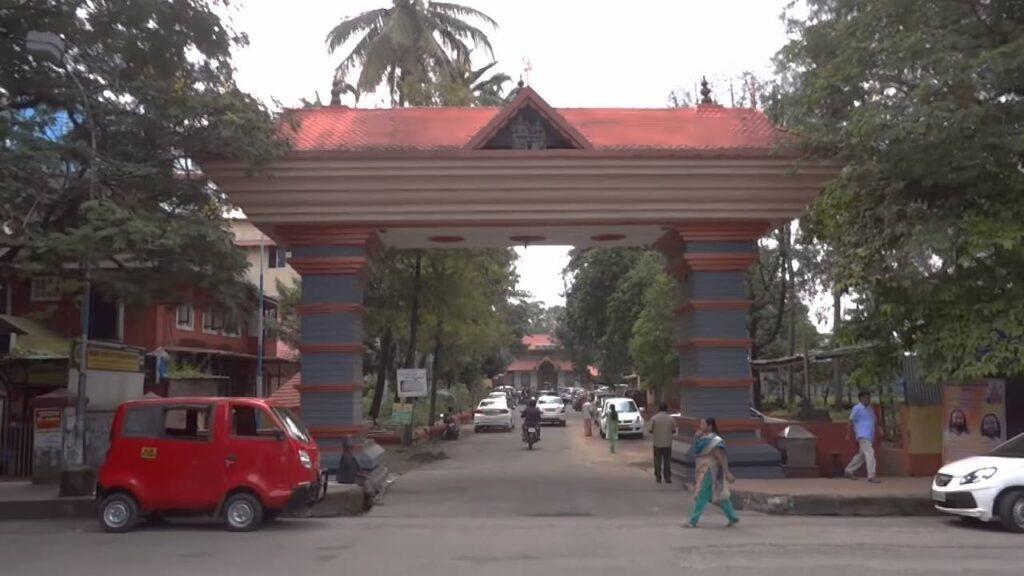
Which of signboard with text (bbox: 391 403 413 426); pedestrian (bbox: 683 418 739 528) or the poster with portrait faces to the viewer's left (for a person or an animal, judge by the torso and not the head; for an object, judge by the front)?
the pedestrian

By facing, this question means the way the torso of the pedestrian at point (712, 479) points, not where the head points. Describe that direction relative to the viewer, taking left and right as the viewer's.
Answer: facing to the left of the viewer

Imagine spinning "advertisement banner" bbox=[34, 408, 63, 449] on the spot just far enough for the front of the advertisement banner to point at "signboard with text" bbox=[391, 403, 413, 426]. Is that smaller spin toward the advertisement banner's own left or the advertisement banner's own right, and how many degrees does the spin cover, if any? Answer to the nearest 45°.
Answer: approximately 135° to the advertisement banner's own left

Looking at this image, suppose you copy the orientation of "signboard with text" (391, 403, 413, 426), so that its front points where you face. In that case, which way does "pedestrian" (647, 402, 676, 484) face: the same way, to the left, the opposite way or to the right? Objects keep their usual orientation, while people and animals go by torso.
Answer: the opposite way

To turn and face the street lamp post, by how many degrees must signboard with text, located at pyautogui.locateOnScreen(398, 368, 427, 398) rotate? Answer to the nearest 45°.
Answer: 0° — it already faces it

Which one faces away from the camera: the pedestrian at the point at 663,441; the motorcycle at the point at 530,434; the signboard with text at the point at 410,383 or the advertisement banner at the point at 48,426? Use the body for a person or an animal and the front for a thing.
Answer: the pedestrian

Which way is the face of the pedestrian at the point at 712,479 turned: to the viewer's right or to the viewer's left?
to the viewer's left

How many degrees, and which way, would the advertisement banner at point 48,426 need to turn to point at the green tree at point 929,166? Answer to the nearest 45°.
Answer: approximately 45° to its left

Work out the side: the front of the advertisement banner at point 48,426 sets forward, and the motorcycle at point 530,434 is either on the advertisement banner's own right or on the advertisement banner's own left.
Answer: on the advertisement banner's own left

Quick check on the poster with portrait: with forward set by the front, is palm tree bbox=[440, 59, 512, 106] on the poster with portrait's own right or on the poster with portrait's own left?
on the poster with portrait's own right

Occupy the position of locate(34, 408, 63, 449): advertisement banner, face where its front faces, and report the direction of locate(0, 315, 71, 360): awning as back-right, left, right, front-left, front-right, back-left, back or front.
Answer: back

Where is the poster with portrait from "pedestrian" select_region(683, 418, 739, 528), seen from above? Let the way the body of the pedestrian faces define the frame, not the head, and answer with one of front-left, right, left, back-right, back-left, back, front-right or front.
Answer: back-right

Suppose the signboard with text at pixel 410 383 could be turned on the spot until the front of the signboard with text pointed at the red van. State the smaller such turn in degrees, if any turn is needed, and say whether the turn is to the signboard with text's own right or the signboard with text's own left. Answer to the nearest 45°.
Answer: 0° — it already faces it

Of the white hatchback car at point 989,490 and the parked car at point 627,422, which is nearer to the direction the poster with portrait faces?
the white hatchback car
